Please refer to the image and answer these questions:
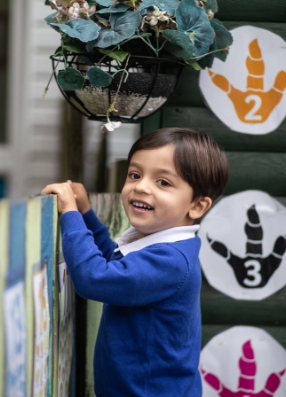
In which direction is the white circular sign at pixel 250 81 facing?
toward the camera

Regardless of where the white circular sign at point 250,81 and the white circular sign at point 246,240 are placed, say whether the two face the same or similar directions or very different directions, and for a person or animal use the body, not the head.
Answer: same or similar directions

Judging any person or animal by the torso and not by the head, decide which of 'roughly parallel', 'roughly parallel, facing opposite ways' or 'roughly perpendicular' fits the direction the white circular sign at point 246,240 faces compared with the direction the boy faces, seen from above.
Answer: roughly perpendicular

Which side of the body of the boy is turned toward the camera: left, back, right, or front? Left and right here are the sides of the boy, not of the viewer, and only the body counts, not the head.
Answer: left

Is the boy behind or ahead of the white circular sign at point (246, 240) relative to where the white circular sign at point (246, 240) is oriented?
ahead

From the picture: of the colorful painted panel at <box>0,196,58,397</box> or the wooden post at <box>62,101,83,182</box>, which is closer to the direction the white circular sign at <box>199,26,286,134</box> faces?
the colorful painted panel

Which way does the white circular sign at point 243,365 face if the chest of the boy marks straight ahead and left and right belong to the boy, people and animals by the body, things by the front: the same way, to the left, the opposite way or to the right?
to the left

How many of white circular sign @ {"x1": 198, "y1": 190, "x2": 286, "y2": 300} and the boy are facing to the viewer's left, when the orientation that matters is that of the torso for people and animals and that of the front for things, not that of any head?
1

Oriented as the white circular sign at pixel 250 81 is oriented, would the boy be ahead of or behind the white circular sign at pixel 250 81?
ahead

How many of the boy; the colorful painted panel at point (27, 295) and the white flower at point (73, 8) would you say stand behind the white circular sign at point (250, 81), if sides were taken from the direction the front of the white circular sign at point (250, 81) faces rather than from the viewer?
0
